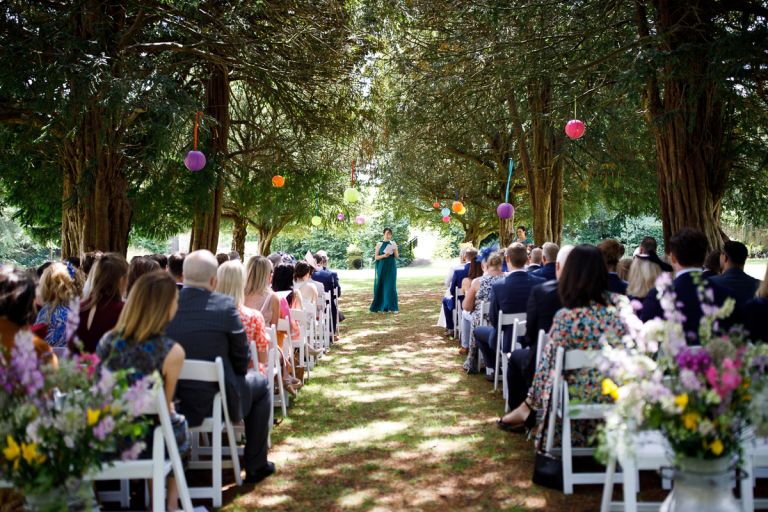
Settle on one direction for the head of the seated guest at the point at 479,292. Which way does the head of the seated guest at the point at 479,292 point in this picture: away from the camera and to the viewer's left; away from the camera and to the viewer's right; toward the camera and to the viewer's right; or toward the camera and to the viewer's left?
away from the camera and to the viewer's left

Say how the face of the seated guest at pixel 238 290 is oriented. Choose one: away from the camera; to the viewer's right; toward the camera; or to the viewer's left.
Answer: away from the camera

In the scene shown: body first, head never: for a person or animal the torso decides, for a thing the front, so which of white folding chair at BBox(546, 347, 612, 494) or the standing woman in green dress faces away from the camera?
the white folding chair

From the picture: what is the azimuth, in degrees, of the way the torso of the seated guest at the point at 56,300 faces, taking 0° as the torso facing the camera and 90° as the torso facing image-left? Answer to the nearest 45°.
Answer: approximately 180°

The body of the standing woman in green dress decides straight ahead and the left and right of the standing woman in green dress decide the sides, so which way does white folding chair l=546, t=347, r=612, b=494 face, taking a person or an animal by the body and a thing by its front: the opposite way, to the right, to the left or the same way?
the opposite way

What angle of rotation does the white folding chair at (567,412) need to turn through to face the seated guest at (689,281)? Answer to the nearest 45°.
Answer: approximately 45° to its right

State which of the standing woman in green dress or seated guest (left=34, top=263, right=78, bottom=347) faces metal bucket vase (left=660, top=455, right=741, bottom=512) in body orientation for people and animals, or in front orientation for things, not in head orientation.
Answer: the standing woman in green dress

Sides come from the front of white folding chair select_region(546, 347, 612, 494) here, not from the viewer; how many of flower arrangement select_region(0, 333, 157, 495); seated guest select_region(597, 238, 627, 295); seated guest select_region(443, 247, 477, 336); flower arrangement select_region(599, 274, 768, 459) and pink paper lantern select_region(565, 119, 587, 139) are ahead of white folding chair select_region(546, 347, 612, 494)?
3

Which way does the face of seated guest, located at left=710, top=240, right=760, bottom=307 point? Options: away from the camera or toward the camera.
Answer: away from the camera

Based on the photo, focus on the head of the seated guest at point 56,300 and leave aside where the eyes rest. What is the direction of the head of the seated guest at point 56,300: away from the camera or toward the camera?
away from the camera

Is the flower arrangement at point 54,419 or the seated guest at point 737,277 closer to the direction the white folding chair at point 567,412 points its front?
the seated guest

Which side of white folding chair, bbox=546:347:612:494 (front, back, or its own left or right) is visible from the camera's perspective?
back

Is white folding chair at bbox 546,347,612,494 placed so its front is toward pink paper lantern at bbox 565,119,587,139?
yes

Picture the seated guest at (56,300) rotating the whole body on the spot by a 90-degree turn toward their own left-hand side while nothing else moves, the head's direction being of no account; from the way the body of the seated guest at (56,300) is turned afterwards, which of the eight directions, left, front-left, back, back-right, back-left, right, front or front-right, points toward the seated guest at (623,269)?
back

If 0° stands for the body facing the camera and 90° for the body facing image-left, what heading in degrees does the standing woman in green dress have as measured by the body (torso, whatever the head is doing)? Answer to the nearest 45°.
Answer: approximately 0°
